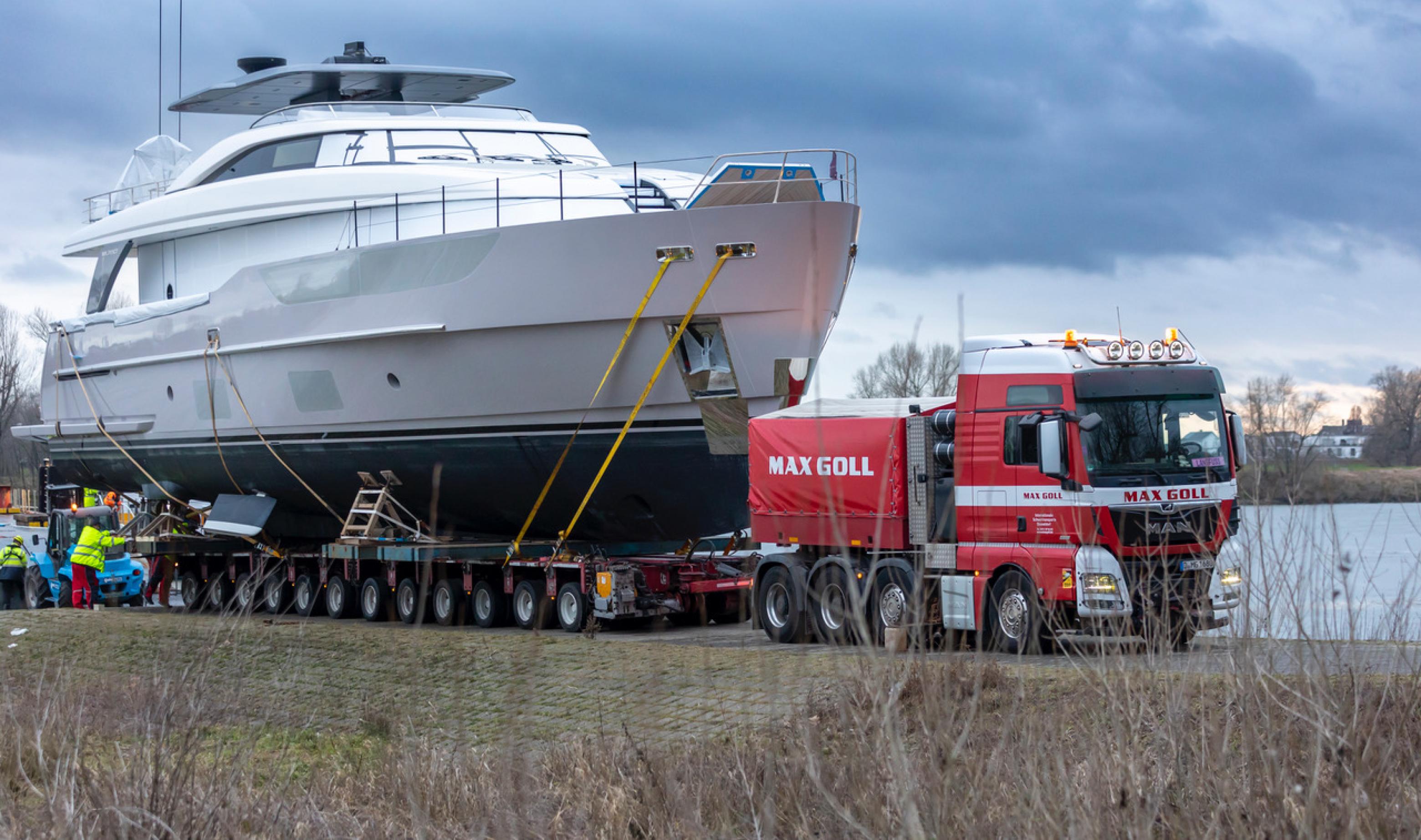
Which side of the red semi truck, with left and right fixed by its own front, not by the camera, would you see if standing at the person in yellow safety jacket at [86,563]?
back

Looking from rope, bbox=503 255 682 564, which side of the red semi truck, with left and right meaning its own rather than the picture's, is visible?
back

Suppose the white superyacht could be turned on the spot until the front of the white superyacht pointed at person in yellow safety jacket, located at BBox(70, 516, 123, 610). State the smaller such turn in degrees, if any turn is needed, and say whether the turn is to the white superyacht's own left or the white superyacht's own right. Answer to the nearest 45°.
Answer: approximately 180°

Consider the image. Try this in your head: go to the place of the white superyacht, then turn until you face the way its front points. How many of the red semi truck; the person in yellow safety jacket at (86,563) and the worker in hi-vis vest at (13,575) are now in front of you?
1

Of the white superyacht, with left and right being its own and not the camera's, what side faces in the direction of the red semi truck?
front

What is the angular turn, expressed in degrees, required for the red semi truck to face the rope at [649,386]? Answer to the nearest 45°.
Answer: approximately 180°

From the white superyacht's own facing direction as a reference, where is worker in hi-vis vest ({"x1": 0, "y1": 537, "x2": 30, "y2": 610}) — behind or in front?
behind

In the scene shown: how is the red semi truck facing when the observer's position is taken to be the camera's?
facing the viewer and to the right of the viewer

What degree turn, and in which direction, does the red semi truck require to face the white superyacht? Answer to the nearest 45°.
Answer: approximately 180°

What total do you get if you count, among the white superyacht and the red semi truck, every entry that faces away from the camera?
0

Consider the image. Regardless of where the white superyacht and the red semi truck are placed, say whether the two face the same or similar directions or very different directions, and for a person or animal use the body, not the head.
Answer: same or similar directions

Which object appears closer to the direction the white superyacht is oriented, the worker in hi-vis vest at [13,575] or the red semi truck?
the red semi truck

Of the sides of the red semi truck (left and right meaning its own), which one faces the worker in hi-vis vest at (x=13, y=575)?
back
